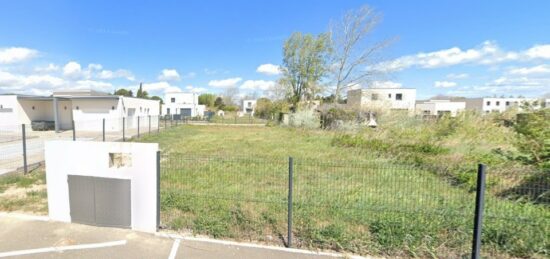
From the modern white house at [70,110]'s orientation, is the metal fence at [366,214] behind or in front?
in front

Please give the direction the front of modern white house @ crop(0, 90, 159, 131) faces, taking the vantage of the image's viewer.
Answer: facing the viewer

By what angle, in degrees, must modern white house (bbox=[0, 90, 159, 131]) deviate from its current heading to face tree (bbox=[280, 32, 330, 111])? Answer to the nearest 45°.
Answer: approximately 90° to its left

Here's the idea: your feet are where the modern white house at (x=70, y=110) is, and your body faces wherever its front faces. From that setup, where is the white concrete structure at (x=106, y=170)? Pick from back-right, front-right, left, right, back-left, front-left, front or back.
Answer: front

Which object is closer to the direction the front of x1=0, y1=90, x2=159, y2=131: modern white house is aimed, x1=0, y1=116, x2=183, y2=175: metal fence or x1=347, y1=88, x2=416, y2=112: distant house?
the metal fence

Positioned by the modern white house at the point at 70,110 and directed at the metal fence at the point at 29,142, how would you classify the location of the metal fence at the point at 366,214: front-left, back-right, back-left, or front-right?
front-left

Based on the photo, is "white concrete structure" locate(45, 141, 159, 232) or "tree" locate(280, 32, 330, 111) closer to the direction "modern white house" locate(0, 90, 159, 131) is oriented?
the white concrete structure

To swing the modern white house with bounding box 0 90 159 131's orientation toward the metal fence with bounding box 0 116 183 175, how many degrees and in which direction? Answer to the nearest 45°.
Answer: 0° — it already faces it

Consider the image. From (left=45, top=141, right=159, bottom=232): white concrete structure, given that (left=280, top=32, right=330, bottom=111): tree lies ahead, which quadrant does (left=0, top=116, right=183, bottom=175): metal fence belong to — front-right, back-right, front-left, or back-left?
front-left

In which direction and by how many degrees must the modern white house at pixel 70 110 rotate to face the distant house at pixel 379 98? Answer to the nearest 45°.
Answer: approximately 90° to its left

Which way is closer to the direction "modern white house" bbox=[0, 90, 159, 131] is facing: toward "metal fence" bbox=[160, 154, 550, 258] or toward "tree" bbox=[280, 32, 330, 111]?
the metal fence

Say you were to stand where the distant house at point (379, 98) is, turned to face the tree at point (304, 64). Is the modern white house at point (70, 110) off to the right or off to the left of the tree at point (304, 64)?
left

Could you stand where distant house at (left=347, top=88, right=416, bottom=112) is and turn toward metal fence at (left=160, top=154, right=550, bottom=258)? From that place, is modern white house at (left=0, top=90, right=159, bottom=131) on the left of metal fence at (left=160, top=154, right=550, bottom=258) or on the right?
right

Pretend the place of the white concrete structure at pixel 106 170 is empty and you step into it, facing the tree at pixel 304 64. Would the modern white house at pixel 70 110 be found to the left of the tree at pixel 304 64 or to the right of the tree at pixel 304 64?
left
